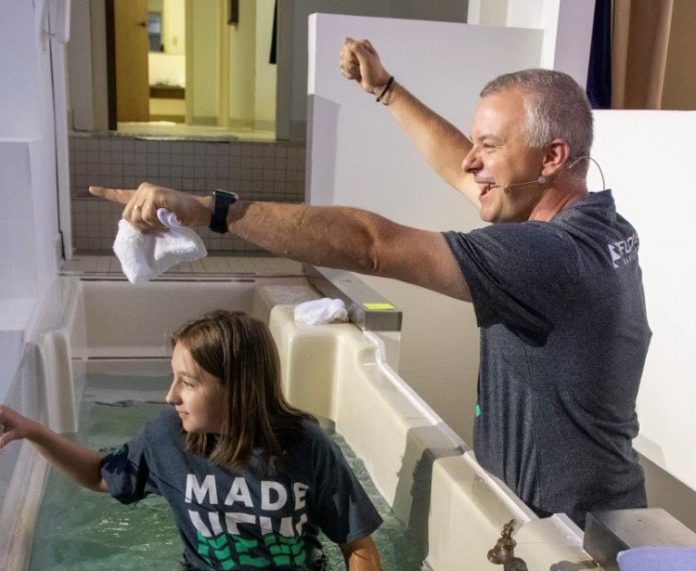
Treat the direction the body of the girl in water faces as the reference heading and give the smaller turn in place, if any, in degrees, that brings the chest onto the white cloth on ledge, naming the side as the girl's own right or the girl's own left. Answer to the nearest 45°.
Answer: approximately 180°

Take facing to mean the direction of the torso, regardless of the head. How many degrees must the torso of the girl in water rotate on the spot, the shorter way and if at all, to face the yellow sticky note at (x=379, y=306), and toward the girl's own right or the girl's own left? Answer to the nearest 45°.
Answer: approximately 135° to the girl's own left

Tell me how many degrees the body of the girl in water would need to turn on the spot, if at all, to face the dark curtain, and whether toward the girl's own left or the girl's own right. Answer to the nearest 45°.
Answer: approximately 135° to the girl's own left

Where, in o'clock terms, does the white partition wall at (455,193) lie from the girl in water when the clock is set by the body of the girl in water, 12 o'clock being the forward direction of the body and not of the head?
The white partition wall is roughly at 7 o'clock from the girl in water.

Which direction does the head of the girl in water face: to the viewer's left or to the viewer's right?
to the viewer's left

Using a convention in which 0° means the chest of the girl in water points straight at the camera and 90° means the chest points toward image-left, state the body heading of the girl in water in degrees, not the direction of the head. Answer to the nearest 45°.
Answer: approximately 0°

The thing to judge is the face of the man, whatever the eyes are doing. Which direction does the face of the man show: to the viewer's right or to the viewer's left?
to the viewer's left

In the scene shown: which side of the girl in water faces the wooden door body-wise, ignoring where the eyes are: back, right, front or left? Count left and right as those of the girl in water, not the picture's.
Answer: back
